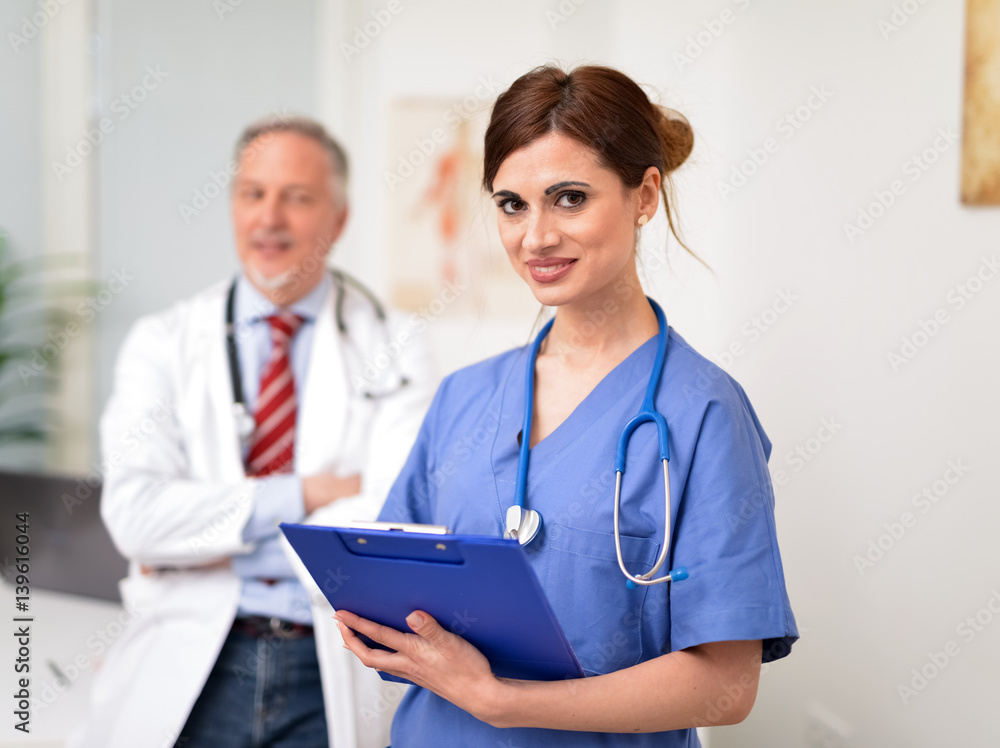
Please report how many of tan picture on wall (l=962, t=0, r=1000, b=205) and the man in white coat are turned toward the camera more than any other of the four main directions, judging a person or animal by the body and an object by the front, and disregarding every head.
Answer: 2

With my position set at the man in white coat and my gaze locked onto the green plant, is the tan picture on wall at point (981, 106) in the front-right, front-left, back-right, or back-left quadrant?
back-right

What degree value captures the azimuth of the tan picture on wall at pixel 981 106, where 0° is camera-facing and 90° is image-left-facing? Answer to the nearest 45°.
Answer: approximately 0°

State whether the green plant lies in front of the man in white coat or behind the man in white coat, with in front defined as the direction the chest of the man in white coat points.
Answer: behind

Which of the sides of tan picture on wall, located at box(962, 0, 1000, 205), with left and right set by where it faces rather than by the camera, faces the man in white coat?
right

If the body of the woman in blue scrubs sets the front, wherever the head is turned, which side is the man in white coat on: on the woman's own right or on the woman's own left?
on the woman's own right
